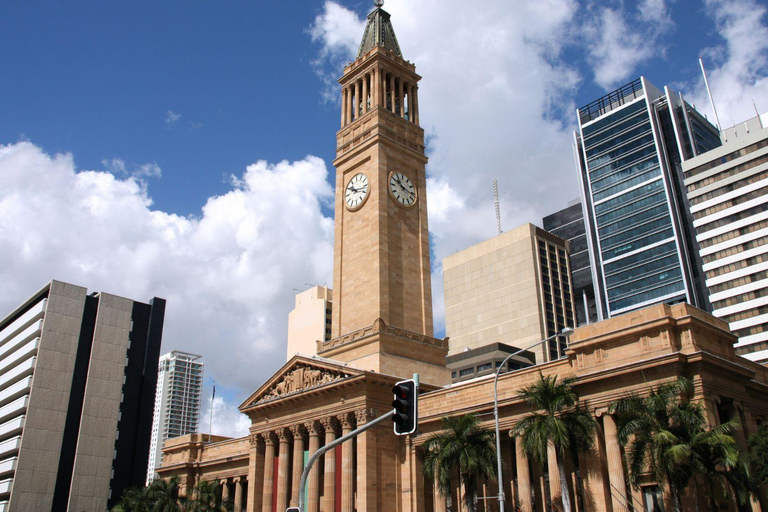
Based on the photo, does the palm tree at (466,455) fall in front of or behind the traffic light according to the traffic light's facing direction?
behind

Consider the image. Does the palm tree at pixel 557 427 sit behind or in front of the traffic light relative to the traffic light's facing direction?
behind

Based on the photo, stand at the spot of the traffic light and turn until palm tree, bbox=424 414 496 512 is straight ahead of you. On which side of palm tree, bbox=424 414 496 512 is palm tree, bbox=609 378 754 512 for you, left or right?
right
